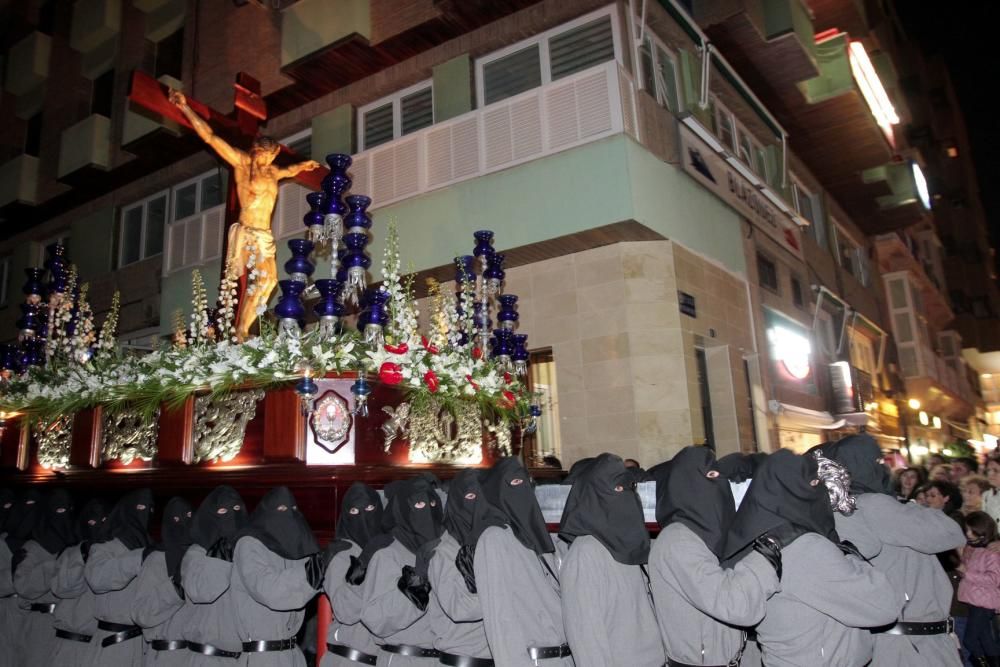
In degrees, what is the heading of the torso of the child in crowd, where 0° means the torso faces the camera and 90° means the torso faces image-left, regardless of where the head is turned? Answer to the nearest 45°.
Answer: approximately 90°
